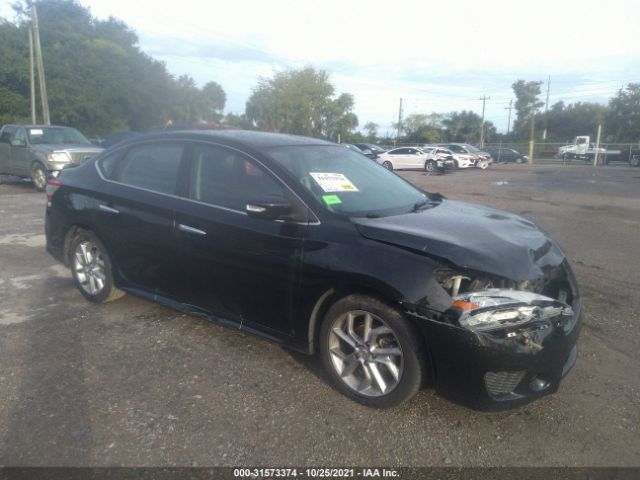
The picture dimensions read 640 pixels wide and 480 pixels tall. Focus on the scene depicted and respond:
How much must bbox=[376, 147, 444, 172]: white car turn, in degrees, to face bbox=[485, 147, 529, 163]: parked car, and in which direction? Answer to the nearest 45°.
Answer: approximately 45° to its left

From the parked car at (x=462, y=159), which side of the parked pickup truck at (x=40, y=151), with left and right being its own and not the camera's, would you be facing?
left

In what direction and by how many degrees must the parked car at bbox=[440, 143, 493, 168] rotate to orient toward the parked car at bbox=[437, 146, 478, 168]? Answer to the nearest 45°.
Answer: approximately 45° to its right

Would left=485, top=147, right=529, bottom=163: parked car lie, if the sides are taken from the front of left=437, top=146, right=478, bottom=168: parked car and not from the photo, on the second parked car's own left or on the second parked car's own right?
on the second parked car's own left

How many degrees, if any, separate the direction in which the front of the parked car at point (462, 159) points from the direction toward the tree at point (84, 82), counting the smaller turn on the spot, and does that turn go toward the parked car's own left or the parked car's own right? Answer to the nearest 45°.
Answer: approximately 135° to the parked car's own right

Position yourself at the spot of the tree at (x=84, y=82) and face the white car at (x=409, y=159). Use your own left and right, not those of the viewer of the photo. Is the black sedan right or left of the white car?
right

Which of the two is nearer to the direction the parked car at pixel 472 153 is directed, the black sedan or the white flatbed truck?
the black sedan

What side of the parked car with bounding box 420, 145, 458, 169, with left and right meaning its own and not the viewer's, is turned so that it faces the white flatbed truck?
left

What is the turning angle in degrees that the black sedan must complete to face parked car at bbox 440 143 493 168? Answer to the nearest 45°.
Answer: approximately 135° to its left

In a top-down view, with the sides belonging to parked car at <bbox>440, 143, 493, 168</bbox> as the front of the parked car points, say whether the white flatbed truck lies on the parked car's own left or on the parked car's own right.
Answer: on the parked car's own left
